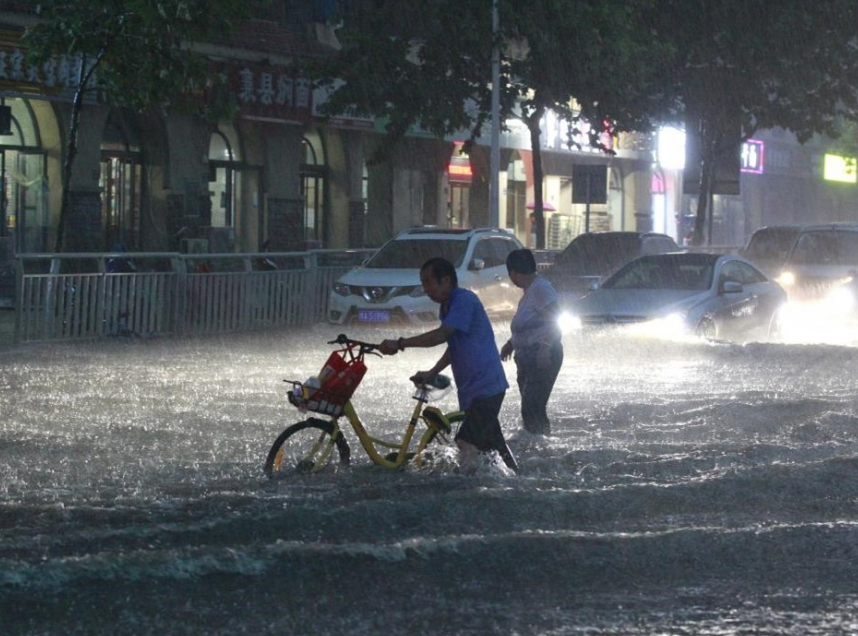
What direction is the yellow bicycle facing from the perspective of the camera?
to the viewer's left

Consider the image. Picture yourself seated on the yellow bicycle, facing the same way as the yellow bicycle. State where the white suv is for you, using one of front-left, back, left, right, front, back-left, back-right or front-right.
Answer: right

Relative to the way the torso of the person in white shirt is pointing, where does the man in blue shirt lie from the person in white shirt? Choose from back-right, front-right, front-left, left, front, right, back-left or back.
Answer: left

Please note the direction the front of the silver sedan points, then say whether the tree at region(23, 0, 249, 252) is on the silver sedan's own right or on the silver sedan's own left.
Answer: on the silver sedan's own right

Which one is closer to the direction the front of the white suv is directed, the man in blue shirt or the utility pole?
the man in blue shirt

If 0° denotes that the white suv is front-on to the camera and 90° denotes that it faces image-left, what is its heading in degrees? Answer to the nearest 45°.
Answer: approximately 45°

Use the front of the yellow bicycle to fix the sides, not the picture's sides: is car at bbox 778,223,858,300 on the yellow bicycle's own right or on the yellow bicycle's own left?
on the yellow bicycle's own right

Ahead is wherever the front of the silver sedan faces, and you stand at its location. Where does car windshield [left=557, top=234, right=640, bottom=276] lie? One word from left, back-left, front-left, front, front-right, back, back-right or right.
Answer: back-right

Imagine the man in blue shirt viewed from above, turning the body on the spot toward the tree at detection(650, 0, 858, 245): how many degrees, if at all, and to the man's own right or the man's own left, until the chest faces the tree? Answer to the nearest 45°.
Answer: approximately 90° to the man's own right

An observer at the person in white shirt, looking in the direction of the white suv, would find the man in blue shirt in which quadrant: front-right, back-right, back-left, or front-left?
back-left

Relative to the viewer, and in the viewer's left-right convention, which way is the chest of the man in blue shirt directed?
facing to the left of the viewer

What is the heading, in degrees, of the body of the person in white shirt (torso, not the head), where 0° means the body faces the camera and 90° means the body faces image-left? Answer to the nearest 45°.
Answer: approximately 90°

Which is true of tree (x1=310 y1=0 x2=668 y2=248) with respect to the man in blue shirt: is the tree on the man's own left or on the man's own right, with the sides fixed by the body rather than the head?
on the man's own right

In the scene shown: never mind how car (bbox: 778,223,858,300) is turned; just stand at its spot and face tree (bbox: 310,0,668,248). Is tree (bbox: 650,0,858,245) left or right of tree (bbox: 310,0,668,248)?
right

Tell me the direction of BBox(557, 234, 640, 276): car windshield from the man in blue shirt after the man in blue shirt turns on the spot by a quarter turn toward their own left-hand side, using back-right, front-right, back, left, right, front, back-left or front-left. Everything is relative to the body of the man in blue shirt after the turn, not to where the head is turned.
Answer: back
